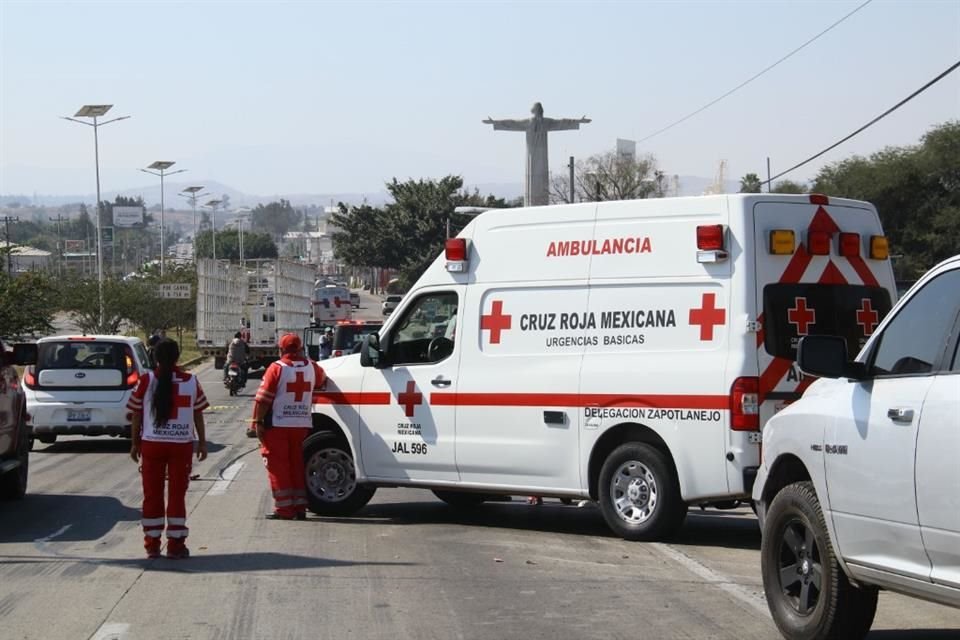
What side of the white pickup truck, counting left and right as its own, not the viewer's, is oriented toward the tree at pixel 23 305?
front

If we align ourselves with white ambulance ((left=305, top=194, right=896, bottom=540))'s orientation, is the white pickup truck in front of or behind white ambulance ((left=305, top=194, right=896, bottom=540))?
behind

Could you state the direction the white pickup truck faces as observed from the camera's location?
facing away from the viewer and to the left of the viewer

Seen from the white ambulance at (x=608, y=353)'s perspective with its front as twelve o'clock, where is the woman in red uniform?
The woman in red uniform is roughly at 10 o'clock from the white ambulance.

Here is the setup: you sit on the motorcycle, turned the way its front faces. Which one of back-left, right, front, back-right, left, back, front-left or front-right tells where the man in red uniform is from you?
back

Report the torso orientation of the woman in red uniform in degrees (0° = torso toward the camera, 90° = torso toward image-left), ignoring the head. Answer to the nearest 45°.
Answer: approximately 180°

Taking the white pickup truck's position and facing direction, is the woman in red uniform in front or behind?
in front

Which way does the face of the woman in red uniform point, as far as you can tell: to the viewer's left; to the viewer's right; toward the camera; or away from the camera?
away from the camera

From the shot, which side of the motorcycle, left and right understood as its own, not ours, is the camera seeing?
back

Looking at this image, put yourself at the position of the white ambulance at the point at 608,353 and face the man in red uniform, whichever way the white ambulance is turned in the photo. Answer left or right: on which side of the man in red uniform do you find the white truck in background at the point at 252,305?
right

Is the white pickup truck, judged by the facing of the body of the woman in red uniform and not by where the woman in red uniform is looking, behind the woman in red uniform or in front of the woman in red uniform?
behind

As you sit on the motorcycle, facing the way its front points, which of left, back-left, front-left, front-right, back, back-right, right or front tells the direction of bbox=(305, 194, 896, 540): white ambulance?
back
